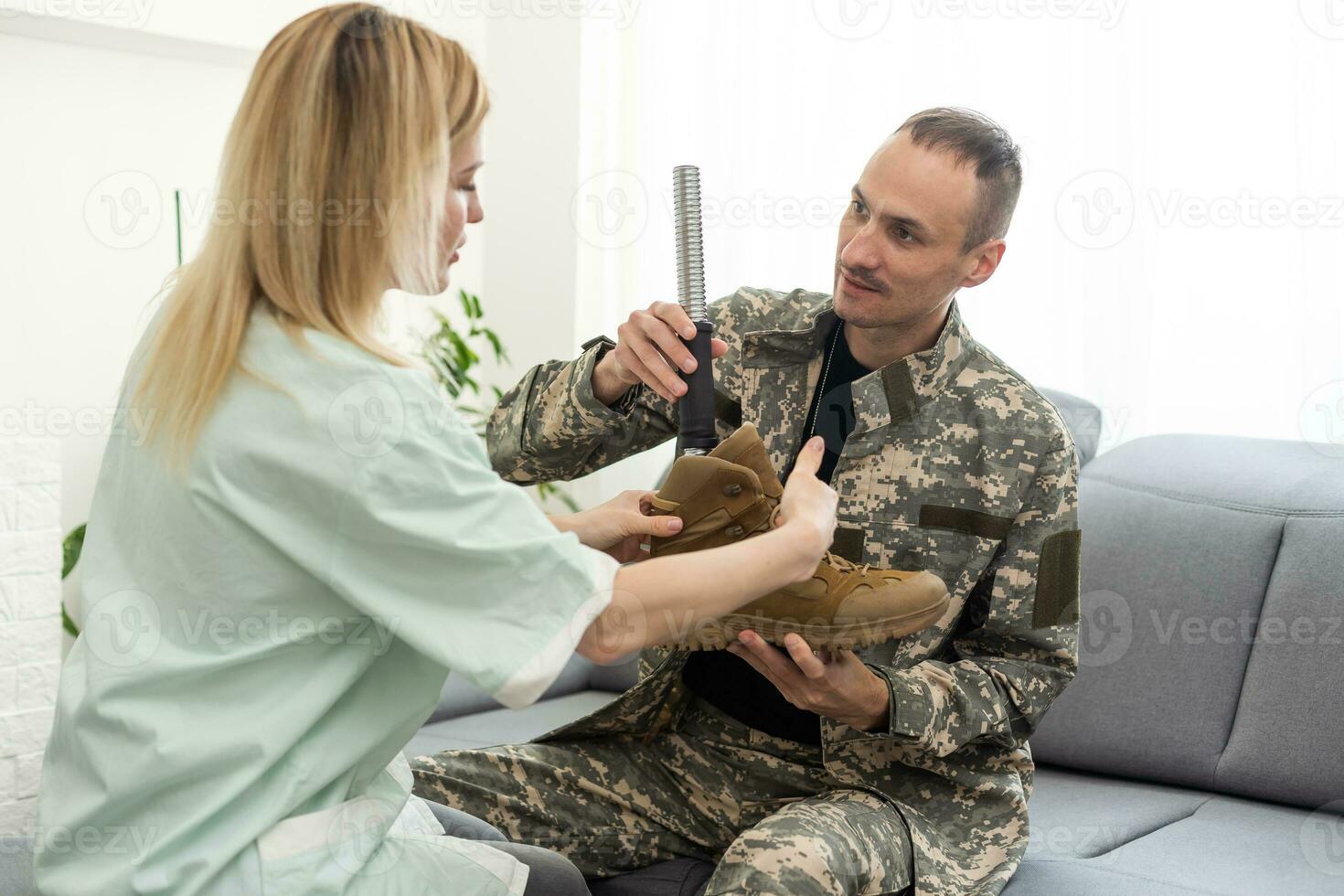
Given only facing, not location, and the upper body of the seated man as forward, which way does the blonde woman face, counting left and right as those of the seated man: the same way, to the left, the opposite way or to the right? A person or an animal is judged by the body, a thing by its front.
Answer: the opposite way

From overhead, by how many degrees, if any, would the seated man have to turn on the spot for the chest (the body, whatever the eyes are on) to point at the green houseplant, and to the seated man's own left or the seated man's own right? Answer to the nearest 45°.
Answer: approximately 90° to the seated man's own right

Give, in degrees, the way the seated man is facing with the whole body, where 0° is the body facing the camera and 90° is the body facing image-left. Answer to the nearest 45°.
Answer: approximately 45°

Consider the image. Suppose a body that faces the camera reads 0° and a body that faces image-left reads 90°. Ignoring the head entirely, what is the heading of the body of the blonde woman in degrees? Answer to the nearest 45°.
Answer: approximately 225°

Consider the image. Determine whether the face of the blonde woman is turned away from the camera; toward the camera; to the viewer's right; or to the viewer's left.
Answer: to the viewer's right

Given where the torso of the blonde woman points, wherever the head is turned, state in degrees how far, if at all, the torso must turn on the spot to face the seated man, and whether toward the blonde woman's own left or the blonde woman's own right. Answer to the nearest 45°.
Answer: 0° — they already face them
